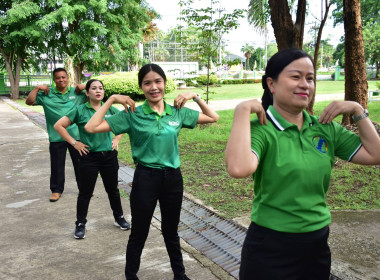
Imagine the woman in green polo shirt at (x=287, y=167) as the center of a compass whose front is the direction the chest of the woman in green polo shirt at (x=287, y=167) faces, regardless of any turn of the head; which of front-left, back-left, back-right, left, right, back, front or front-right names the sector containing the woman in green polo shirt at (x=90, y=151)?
back

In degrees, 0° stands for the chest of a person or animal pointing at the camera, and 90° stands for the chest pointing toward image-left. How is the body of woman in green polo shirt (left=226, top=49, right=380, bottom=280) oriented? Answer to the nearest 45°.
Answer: approximately 315°

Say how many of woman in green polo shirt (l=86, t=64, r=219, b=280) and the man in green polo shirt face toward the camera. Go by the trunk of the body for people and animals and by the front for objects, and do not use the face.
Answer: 2

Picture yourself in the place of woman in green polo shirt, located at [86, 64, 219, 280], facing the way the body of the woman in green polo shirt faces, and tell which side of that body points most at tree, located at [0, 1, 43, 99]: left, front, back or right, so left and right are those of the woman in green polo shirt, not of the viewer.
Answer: back

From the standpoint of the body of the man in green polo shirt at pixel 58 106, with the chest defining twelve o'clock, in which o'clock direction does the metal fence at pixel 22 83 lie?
The metal fence is roughly at 6 o'clock from the man in green polo shirt.

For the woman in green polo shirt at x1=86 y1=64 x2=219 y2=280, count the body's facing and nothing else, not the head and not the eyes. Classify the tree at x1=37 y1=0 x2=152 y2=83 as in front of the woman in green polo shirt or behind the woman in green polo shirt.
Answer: behind

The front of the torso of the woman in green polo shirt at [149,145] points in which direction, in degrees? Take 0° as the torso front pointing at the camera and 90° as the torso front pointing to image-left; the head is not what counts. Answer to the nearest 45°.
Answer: approximately 0°

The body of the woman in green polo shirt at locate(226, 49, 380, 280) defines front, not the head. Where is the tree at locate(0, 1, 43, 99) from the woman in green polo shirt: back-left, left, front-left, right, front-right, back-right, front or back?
back

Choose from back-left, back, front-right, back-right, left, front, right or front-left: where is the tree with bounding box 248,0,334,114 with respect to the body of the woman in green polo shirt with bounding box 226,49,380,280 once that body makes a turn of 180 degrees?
front-right

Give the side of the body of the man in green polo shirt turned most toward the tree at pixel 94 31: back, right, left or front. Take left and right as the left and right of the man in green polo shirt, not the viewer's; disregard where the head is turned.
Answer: back
